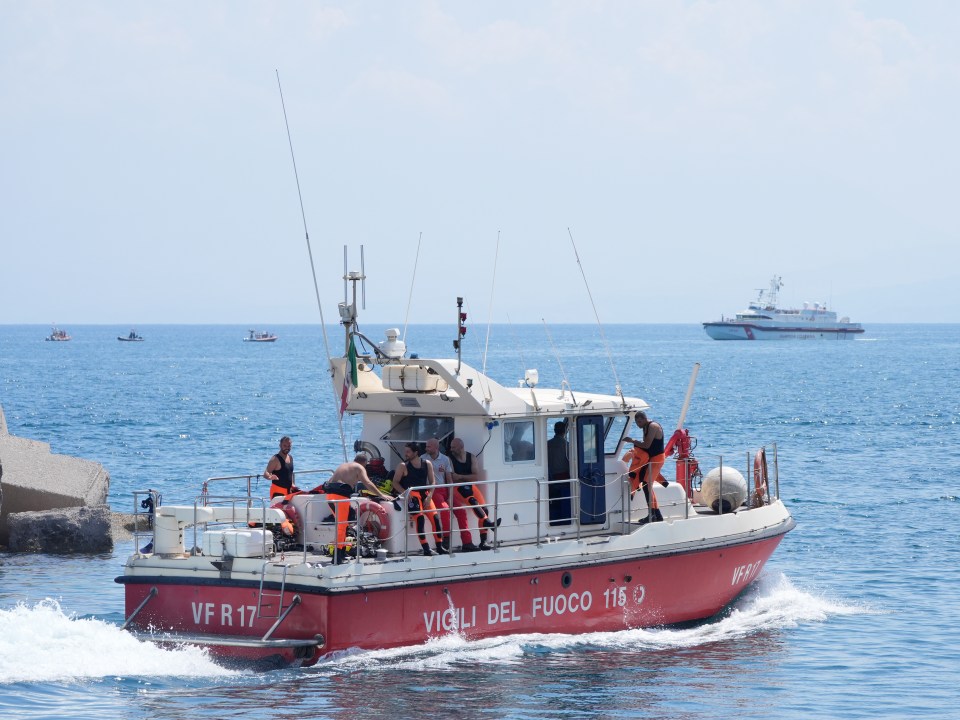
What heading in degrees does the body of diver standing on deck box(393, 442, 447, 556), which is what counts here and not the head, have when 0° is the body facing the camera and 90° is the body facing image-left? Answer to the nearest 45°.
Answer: approximately 0°

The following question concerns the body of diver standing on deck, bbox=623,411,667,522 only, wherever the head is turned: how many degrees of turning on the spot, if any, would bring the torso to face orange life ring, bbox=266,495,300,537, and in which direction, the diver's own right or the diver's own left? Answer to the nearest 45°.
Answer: approximately 45° to the diver's own left

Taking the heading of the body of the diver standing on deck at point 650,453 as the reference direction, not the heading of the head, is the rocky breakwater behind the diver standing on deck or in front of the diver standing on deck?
in front

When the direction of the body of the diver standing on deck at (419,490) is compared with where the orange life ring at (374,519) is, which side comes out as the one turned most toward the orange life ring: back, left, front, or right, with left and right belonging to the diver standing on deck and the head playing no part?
right

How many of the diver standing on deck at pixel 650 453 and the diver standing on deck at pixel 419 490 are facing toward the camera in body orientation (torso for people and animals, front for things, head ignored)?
1

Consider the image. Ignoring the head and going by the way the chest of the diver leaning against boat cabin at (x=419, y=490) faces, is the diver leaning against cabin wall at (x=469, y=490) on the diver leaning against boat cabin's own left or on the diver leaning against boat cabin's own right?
on the diver leaning against boat cabin's own left

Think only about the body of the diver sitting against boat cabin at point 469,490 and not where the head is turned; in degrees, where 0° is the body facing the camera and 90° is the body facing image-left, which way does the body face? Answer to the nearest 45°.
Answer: approximately 315°

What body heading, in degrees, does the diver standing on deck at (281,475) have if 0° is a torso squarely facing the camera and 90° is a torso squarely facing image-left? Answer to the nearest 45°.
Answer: approximately 315°

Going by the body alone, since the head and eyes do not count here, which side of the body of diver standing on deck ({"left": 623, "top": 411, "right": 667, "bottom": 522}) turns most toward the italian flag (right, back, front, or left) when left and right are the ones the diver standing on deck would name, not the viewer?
front

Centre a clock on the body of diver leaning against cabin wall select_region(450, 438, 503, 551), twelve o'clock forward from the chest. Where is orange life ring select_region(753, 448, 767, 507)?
The orange life ring is roughly at 9 o'clock from the diver leaning against cabin wall.

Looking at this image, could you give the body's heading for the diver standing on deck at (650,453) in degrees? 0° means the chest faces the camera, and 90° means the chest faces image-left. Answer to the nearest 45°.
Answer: approximately 90°

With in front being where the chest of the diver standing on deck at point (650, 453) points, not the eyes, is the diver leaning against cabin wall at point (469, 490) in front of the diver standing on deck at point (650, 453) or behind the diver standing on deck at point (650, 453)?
in front

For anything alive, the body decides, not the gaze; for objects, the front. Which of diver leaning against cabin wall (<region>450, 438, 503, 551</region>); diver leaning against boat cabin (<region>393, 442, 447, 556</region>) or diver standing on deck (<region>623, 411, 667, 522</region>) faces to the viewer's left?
diver standing on deck (<region>623, 411, 667, 522</region>)

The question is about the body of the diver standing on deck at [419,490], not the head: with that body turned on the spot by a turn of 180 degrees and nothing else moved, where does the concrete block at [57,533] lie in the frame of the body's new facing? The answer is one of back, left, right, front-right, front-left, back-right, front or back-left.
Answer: front-left

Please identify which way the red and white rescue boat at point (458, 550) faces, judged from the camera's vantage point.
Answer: facing away from the viewer and to the right of the viewer
